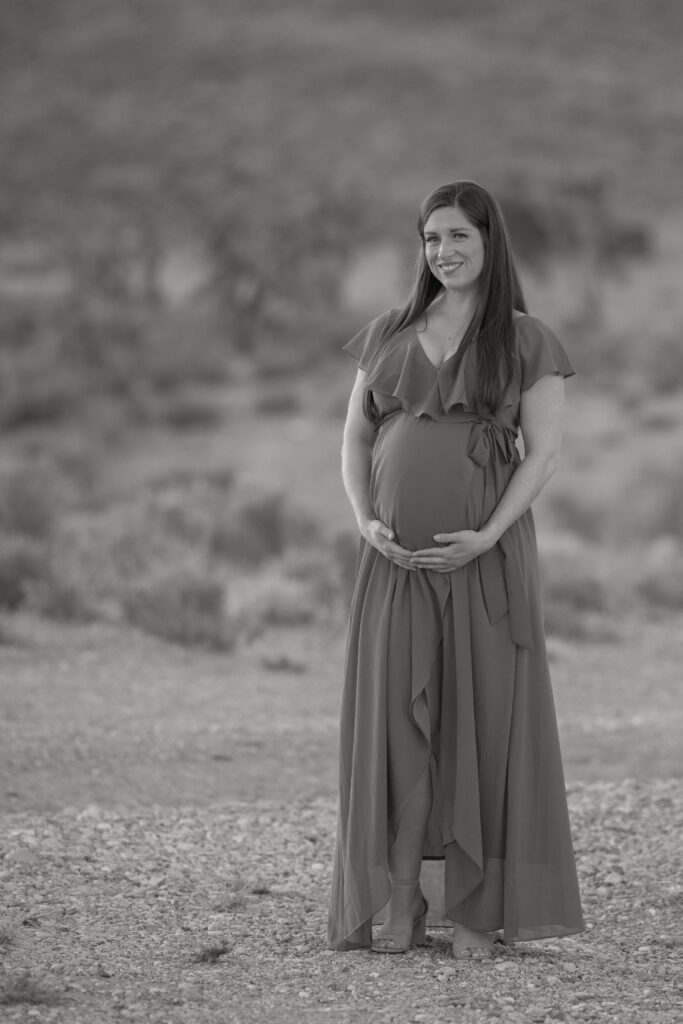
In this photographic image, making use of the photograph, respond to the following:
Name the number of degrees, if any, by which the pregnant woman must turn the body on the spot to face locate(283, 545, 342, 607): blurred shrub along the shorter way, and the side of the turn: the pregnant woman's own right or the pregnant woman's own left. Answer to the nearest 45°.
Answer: approximately 135° to the pregnant woman's own right

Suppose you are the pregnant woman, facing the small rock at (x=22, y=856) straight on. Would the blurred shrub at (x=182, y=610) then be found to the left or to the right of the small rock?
right

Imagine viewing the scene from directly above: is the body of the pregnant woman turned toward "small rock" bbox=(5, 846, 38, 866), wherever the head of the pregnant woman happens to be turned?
no

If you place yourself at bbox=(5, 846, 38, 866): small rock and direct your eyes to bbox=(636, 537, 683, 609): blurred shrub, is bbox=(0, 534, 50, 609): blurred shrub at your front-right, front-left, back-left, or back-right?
front-left

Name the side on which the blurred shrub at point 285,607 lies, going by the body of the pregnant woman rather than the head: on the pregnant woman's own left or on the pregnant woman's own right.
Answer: on the pregnant woman's own right

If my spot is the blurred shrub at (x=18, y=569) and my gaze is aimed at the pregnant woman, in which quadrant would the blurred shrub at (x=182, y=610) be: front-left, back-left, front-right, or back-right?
front-left

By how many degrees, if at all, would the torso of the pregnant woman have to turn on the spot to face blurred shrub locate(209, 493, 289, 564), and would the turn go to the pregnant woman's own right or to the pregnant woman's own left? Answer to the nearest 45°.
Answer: approximately 135° to the pregnant woman's own right

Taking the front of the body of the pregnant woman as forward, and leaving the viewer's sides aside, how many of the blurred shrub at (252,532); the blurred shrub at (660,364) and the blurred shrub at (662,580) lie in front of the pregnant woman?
0

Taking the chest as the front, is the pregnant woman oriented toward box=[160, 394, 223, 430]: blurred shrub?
no

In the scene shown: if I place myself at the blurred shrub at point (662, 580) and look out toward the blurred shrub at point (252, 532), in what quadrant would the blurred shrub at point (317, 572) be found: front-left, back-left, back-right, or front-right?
front-left

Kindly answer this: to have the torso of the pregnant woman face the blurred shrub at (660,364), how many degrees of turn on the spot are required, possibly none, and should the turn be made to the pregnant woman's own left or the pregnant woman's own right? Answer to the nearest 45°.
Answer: approximately 135° to the pregnant woman's own right

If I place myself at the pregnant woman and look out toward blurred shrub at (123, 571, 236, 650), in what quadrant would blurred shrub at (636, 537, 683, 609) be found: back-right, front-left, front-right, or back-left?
front-right

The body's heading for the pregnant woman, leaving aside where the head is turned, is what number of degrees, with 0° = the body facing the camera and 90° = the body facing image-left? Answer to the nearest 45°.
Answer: approximately 45°

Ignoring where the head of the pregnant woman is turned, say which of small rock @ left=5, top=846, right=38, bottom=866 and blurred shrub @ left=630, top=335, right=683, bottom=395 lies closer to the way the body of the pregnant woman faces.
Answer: the small rock

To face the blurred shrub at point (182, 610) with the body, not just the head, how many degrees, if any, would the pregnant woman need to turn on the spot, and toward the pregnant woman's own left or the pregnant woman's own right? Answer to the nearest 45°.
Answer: approximately 135° to the pregnant woman's own right

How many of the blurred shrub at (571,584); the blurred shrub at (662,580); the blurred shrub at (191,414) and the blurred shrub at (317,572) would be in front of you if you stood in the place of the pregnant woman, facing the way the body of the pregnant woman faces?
0
